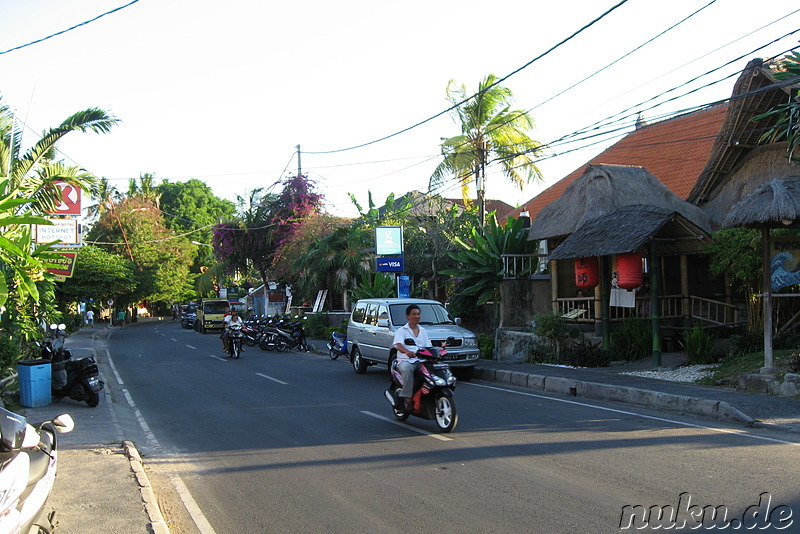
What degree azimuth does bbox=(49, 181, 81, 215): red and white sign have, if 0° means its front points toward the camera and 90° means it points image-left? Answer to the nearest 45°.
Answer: approximately 0°

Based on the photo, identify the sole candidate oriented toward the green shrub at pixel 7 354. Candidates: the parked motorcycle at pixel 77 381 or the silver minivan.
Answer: the parked motorcycle

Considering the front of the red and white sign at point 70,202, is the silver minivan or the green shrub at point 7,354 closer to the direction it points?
the green shrub

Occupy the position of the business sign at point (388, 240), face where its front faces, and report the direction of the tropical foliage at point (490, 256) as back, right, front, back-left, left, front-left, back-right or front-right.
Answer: front-left

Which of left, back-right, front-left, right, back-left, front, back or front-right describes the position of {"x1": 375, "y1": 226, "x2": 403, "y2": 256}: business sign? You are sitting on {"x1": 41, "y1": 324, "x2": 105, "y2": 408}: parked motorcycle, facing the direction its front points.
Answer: right

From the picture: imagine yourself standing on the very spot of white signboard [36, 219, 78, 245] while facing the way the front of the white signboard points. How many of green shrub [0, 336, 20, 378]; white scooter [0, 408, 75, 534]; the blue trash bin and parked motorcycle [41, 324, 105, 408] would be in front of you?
4

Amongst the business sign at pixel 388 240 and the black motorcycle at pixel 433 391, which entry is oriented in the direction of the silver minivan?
the business sign

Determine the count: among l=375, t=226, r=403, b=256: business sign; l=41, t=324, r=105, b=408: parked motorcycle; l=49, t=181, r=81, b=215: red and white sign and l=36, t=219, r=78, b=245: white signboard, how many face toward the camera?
3

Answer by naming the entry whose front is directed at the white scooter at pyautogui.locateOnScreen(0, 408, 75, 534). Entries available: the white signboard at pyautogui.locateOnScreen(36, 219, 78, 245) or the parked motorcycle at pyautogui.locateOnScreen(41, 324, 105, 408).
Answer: the white signboard

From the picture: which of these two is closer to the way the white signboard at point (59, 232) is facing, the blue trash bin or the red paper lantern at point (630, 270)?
the blue trash bin

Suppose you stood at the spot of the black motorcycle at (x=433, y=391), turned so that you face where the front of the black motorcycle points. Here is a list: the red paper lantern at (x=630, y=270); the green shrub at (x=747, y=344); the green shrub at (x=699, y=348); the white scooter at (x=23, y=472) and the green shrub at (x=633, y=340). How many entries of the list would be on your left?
4

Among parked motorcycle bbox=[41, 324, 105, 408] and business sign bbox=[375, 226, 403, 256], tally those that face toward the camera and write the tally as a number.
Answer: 1

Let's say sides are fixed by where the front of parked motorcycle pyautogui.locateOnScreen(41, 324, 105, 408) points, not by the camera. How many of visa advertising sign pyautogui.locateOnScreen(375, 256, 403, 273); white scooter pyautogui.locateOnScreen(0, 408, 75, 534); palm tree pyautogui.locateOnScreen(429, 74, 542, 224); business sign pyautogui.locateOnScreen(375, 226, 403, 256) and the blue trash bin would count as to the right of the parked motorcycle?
3
